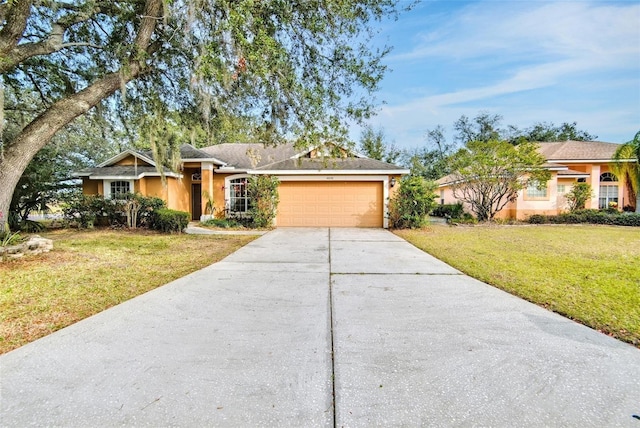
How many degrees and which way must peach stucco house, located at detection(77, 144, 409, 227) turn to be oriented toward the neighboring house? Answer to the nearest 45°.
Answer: approximately 90° to its left

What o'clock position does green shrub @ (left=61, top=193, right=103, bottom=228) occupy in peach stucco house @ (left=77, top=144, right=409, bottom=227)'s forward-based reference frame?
The green shrub is roughly at 3 o'clock from the peach stucco house.

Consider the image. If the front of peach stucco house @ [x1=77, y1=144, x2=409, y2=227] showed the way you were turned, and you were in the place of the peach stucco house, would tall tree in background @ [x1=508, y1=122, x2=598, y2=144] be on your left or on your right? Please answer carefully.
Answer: on your left

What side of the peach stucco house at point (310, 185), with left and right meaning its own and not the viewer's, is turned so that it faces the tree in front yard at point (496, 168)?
left

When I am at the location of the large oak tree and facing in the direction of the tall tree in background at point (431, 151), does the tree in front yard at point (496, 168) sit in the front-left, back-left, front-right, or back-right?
front-right

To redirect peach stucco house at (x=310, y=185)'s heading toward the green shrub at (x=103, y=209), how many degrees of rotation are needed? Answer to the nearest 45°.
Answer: approximately 90° to its right

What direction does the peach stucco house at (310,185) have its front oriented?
toward the camera

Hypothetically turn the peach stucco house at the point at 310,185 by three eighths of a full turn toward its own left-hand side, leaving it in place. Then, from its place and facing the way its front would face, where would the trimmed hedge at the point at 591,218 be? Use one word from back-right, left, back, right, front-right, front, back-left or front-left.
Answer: front-right

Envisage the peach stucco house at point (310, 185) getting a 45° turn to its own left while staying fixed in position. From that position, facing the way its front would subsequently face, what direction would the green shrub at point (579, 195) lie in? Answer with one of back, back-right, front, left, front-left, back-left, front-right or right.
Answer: front-left

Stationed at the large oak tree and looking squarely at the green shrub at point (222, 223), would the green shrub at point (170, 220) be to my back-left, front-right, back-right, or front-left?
front-left

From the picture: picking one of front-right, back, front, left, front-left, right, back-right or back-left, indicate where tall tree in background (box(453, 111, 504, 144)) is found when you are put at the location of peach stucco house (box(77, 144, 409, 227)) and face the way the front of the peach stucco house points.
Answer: back-left

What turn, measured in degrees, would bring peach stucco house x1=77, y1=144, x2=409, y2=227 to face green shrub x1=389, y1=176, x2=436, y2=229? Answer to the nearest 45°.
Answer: approximately 45° to its left

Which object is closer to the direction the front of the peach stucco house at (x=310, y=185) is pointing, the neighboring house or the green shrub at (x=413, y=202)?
the green shrub

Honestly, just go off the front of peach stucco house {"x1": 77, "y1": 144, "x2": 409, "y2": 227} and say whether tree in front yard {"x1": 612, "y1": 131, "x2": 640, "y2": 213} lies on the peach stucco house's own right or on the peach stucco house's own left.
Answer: on the peach stucco house's own left
